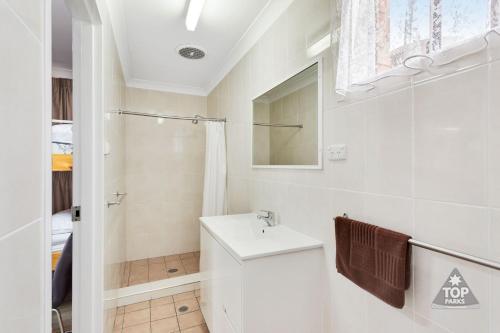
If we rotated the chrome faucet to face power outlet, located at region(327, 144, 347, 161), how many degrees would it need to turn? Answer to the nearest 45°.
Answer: approximately 90° to its left

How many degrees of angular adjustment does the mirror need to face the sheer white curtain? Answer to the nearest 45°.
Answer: approximately 90° to its left

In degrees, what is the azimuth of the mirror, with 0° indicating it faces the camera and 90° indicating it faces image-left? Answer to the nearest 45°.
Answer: approximately 45°

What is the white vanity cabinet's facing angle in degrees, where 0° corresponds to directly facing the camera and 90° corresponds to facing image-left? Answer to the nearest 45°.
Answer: approximately 45°
